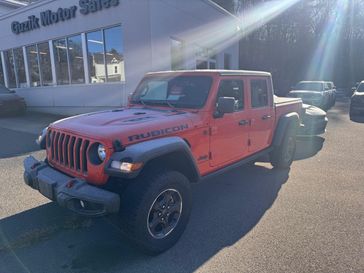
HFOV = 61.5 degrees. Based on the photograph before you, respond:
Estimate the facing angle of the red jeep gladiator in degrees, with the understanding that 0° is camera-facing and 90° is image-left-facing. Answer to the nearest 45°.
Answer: approximately 45°
